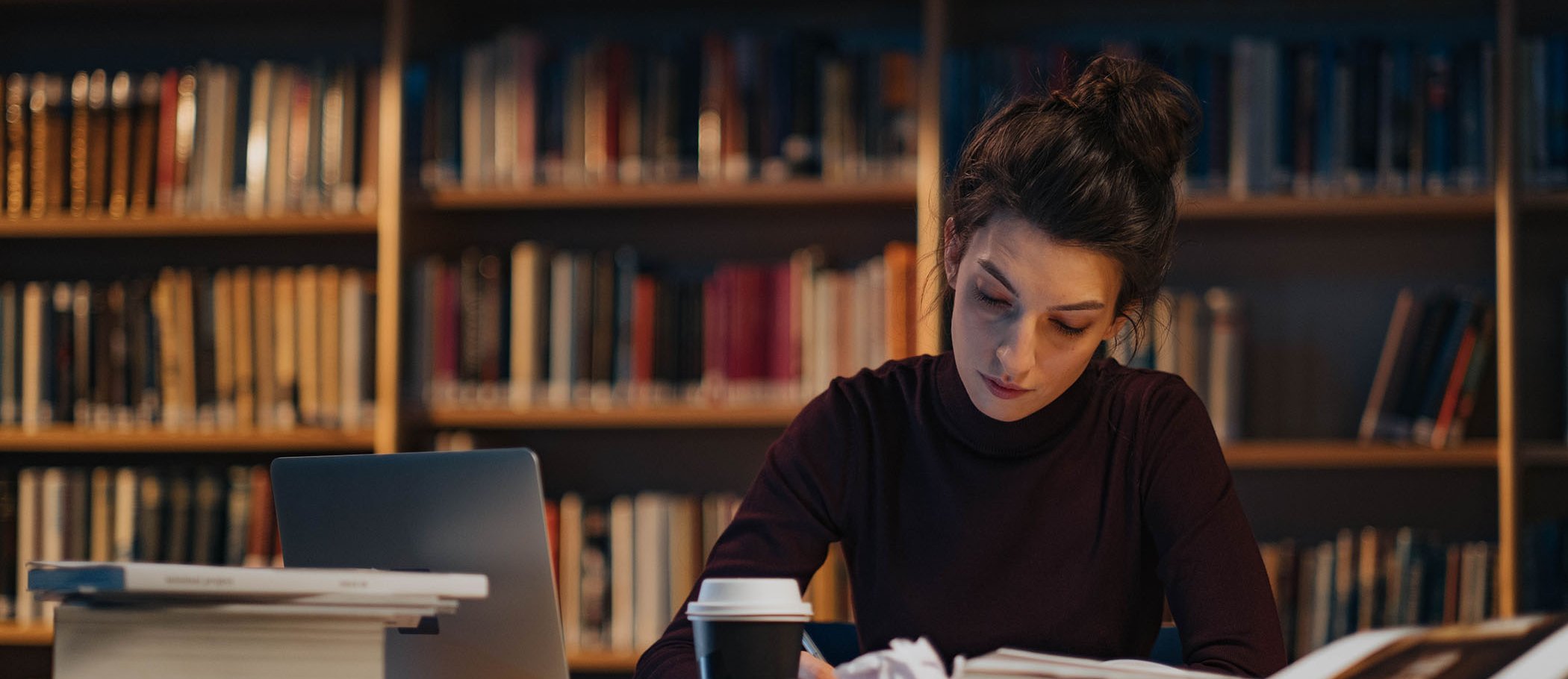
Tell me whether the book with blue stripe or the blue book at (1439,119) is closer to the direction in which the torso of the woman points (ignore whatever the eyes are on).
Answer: the book with blue stripe

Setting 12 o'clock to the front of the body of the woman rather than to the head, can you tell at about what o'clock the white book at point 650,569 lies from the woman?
The white book is roughly at 5 o'clock from the woman.

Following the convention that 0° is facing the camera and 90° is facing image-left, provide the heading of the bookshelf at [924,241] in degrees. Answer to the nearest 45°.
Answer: approximately 0°

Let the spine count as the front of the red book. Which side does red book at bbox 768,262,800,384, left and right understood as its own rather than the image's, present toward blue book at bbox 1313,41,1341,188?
left

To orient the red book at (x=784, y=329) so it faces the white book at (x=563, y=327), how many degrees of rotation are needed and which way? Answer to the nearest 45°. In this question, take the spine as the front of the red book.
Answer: approximately 90° to its right

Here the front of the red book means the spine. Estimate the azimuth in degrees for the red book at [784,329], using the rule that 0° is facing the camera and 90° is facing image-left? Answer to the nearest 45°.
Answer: approximately 0°

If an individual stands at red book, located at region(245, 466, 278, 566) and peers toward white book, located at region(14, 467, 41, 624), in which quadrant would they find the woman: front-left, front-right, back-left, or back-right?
back-left

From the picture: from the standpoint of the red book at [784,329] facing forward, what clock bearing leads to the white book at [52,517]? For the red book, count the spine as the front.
The white book is roughly at 3 o'clock from the red book.

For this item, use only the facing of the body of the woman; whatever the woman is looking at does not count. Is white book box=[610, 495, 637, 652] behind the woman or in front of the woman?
behind
